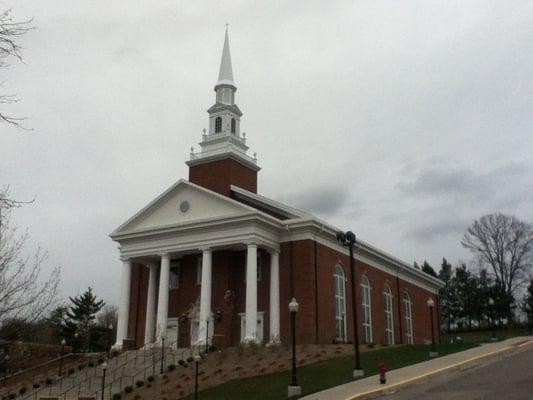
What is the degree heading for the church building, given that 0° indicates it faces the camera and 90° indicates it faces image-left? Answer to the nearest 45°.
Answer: approximately 45°
